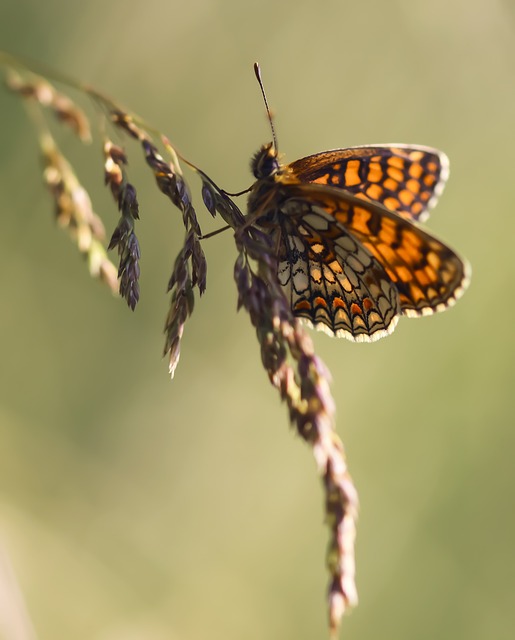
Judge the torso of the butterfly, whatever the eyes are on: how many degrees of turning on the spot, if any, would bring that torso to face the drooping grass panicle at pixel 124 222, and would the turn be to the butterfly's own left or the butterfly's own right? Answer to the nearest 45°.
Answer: approximately 45° to the butterfly's own left

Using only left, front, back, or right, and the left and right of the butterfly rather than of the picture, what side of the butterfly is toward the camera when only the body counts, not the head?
left

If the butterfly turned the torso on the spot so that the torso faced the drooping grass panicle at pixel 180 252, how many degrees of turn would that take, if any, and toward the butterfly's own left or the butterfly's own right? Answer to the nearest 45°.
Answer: approximately 45° to the butterfly's own left

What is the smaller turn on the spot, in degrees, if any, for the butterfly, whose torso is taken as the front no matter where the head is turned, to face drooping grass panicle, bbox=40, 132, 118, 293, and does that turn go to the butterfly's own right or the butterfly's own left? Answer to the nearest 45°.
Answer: approximately 45° to the butterfly's own left

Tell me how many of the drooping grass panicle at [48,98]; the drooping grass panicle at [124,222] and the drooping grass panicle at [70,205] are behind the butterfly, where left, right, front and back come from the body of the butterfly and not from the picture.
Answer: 0

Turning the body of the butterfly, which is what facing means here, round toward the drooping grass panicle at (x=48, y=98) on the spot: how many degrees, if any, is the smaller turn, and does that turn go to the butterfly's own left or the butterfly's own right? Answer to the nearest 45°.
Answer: approximately 45° to the butterfly's own left
